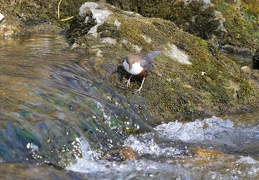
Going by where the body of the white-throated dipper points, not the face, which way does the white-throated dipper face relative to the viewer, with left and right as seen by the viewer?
facing the viewer and to the left of the viewer
